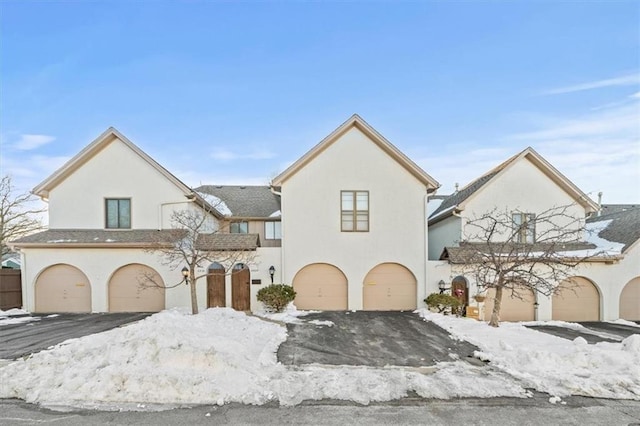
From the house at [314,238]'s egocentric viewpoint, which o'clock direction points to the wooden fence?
The wooden fence is roughly at 3 o'clock from the house.

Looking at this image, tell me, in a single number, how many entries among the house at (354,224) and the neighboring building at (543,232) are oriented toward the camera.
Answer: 2

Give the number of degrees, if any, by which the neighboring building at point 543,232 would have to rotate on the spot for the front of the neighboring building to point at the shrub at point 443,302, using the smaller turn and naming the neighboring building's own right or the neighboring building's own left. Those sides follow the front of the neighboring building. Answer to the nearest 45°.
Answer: approximately 45° to the neighboring building's own right

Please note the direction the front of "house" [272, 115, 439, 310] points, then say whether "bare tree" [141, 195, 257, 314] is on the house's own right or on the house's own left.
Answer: on the house's own right

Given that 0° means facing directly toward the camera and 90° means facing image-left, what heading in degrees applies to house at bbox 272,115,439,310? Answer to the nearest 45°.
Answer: approximately 0°

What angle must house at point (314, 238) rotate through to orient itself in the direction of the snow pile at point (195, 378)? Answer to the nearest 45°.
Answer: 0° — it already faces it
